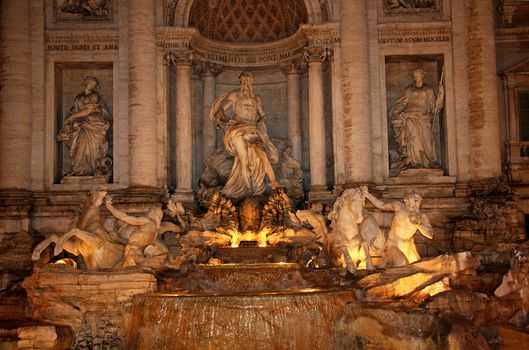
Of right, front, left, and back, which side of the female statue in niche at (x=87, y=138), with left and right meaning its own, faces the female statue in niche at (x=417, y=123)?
left

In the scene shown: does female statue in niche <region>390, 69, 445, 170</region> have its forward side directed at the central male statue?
no

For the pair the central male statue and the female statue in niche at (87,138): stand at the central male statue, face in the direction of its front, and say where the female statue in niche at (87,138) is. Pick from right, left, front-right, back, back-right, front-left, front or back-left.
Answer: right

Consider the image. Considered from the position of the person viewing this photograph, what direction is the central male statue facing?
facing the viewer

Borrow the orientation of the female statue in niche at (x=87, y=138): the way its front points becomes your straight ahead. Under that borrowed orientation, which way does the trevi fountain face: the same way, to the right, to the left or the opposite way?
the same way

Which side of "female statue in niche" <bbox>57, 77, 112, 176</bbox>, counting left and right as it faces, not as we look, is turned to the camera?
front

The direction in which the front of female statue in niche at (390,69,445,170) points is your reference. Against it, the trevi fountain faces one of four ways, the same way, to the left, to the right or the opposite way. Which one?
the same way

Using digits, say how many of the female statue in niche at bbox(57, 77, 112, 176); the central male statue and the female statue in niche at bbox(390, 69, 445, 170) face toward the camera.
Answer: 3

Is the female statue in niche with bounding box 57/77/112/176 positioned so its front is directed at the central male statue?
no

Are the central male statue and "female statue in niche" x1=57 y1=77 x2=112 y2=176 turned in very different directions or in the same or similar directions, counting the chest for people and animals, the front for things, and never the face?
same or similar directions

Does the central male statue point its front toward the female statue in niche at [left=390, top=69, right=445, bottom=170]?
no

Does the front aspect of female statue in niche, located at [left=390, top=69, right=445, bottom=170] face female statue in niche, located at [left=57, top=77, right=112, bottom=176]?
no

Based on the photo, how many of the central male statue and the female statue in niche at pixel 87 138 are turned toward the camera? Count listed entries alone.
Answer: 2
